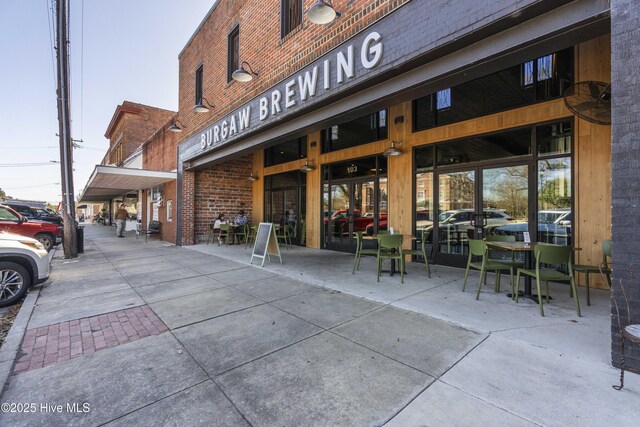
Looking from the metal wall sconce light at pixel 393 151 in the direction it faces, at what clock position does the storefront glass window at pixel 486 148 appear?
The storefront glass window is roughly at 8 o'clock from the metal wall sconce light.

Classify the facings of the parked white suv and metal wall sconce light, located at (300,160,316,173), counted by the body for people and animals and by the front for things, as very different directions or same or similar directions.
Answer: very different directions

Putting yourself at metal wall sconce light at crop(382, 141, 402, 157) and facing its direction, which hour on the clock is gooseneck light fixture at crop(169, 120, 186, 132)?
The gooseneck light fixture is roughly at 2 o'clock from the metal wall sconce light.

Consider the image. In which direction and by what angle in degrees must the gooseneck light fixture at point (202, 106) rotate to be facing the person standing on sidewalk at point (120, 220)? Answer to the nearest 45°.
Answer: approximately 90° to its right

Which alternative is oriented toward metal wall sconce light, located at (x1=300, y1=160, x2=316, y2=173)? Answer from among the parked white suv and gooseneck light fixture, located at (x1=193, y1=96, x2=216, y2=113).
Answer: the parked white suv

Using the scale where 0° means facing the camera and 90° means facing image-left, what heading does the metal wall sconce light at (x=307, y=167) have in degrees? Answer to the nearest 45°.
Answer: approximately 45°

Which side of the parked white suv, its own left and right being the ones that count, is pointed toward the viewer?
right

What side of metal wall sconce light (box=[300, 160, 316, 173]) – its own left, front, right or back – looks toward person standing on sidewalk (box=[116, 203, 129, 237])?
right

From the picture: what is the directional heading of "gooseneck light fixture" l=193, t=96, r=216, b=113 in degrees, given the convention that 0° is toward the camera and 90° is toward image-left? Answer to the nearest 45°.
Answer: approximately 45°

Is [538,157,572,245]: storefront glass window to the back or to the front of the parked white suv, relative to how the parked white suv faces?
to the front

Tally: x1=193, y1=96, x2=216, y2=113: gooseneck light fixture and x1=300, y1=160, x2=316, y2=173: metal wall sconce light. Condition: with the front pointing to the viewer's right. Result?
0
